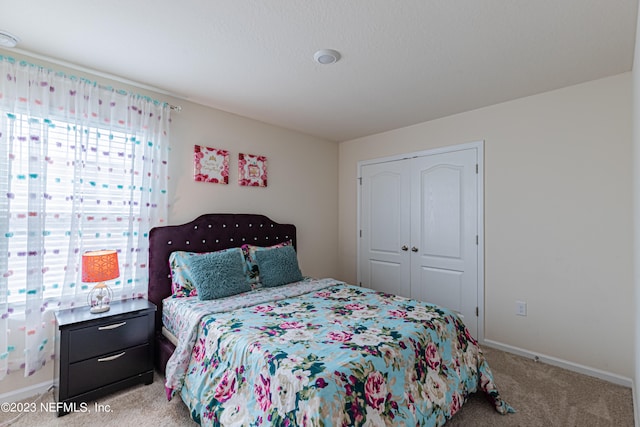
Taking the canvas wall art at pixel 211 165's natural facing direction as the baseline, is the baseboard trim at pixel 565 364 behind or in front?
in front

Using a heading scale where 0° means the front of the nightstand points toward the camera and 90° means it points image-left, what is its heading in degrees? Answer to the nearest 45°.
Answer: approximately 315°

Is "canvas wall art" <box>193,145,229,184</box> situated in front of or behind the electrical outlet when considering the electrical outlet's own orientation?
in front

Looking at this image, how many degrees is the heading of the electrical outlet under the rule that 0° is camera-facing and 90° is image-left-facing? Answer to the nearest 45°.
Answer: approximately 45°

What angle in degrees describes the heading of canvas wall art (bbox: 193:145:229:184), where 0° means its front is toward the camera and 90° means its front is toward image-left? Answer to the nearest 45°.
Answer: approximately 315°

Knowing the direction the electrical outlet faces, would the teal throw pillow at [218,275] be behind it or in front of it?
in front
